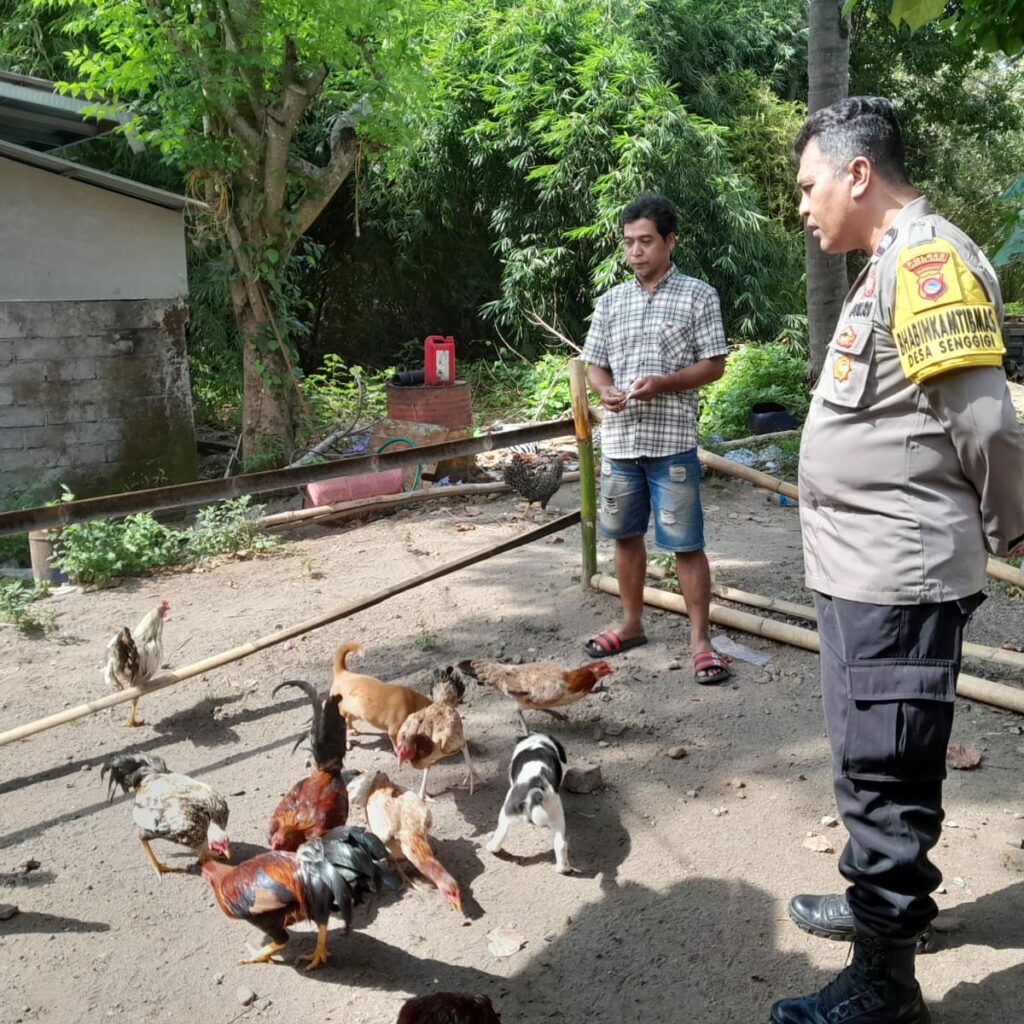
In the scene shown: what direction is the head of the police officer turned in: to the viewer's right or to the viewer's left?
to the viewer's left

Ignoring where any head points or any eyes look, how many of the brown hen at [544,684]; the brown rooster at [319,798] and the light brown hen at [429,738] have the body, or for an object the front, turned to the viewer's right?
1

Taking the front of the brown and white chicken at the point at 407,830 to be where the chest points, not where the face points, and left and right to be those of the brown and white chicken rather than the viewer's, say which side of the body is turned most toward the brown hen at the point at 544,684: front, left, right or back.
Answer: left

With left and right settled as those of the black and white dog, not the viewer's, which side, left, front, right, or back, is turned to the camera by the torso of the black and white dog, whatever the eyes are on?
back

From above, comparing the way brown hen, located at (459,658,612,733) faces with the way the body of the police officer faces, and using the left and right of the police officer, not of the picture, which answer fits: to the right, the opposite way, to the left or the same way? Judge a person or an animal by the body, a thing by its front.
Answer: the opposite way

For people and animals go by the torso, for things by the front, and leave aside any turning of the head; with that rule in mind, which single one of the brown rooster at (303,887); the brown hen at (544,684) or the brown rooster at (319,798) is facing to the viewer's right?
the brown hen at (544,684)

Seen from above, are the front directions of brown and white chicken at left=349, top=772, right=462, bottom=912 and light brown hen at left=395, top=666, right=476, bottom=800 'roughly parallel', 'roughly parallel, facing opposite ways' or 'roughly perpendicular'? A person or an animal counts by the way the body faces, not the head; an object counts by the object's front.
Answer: roughly perpendicular

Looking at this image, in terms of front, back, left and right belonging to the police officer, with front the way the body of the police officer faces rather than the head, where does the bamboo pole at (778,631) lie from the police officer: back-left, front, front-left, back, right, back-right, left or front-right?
right

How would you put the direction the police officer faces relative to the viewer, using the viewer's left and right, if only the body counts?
facing to the left of the viewer

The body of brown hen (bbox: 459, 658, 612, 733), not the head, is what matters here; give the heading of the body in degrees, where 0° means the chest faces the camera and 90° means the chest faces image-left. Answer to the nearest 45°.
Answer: approximately 270°

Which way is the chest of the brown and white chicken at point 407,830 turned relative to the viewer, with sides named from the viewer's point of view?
facing the viewer and to the right of the viewer

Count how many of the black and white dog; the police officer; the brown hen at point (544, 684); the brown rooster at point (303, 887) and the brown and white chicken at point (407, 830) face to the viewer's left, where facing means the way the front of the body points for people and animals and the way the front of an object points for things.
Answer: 2

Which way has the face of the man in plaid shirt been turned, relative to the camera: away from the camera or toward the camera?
toward the camera

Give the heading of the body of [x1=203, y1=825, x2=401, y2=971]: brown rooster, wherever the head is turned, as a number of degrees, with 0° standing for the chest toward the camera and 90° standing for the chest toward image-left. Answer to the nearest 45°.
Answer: approximately 90°
